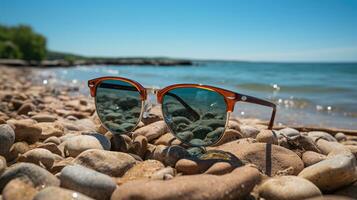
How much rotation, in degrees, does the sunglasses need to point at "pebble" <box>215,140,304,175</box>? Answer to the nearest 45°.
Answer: approximately 90° to its left

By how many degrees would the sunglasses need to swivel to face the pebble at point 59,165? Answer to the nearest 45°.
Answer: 0° — it already faces it

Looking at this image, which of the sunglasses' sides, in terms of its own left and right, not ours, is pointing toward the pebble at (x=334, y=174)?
left

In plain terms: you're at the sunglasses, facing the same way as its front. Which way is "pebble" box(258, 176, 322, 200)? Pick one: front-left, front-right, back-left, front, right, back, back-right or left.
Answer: left

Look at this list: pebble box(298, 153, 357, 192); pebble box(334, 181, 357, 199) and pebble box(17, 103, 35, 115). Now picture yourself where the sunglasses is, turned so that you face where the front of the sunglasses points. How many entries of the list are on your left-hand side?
2

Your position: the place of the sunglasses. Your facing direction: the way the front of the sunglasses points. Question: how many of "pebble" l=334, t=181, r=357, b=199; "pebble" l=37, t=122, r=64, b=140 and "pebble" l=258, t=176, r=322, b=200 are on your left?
2

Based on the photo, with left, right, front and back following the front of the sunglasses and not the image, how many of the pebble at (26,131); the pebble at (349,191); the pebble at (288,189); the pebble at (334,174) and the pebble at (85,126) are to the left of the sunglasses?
3

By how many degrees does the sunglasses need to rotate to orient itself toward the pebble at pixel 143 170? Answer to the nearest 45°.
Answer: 0° — it already faces it

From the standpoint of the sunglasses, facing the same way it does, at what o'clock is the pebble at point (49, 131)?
The pebble is roughly at 2 o'clock from the sunglasses.

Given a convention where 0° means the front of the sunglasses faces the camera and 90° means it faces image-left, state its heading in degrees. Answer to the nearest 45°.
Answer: approximately 45°

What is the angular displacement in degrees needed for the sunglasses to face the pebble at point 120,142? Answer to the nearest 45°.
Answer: approximately 45° to its right
